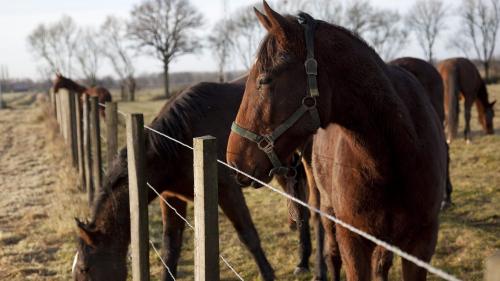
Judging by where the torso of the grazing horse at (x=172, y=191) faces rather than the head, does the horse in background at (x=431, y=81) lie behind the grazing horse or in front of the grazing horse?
behind

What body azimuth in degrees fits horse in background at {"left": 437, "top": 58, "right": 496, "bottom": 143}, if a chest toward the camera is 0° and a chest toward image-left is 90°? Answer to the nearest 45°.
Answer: approximately 225°

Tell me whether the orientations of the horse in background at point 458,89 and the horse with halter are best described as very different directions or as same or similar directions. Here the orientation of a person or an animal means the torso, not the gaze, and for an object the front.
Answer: very different directions

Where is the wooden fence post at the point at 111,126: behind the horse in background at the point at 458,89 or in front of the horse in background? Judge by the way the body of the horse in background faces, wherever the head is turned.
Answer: behind

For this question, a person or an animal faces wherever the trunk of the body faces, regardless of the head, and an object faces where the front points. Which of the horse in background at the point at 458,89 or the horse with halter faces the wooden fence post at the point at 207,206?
the horse with halter

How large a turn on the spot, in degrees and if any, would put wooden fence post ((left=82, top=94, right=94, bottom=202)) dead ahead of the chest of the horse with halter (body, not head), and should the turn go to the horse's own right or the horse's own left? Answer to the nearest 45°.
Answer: approximately 90° to the horse's own right

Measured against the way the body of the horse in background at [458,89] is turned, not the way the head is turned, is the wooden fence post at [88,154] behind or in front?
behind

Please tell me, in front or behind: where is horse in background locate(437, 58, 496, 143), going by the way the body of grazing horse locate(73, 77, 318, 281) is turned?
behind
